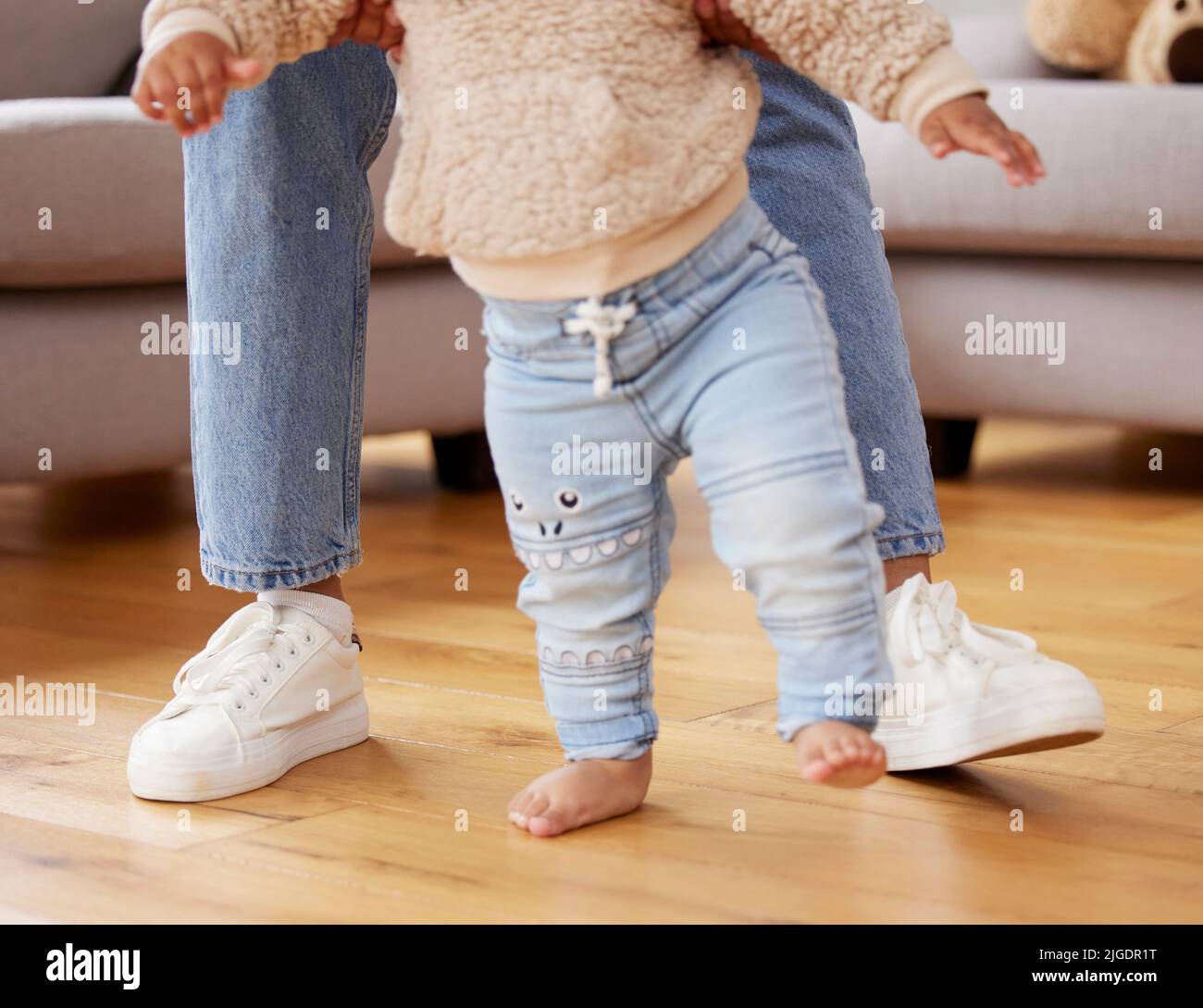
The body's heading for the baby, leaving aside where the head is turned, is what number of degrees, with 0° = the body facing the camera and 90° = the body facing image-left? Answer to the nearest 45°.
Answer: approximately 0°

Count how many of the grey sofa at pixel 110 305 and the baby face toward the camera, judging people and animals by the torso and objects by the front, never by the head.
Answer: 2

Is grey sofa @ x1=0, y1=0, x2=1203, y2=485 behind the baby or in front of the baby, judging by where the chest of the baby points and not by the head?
behind

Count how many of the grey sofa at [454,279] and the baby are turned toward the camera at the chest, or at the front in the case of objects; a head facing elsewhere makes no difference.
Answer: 2
